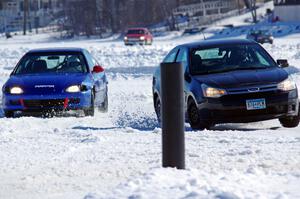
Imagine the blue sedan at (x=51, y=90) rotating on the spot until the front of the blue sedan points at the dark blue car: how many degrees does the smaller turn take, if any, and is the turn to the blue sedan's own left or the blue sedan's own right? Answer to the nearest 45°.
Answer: approximately 45° to the blue sedan's own left

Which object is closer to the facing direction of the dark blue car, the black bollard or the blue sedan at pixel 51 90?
the black bollard

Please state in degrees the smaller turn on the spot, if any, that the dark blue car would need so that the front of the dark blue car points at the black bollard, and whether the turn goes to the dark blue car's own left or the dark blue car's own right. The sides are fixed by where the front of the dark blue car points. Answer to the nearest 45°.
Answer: approximately 45° to the dark blue car's own right

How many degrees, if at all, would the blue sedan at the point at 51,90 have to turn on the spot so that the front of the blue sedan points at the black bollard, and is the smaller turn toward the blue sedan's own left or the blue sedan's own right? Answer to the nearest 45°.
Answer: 0° — it already faces it

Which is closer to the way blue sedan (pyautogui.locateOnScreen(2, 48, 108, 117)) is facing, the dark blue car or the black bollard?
the black bollard

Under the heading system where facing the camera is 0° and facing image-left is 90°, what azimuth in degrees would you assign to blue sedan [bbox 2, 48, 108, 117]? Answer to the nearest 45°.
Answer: approximately 0°
